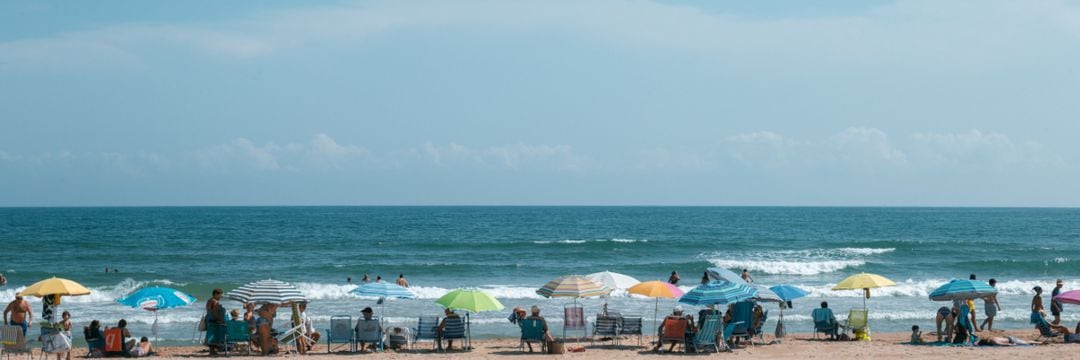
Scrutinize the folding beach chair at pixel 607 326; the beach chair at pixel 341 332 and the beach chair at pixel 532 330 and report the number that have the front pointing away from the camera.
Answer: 3

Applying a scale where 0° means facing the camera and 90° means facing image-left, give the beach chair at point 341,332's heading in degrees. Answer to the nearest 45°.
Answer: approximately 180°

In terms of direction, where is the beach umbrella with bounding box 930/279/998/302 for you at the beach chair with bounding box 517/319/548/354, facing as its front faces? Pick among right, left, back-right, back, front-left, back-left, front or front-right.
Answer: right

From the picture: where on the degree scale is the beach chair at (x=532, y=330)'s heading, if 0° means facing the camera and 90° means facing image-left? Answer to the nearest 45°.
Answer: approximately 180°

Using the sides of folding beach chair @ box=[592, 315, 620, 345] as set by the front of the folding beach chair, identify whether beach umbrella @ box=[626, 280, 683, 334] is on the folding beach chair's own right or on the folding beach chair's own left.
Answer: on the folding beach chair's own right

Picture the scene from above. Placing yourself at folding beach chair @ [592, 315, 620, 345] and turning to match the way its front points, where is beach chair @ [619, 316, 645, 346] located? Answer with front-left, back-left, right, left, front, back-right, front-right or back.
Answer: right

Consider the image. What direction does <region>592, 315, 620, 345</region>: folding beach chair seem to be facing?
away from the camera

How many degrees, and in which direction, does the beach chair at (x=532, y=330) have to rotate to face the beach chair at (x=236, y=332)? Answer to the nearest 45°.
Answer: approximately 90° to its left

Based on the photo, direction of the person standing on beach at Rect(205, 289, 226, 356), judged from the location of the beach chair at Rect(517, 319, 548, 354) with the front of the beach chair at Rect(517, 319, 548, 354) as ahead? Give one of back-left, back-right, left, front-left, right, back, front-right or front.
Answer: left

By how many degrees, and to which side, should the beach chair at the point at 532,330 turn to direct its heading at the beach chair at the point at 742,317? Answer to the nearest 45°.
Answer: approximately 90° to its right

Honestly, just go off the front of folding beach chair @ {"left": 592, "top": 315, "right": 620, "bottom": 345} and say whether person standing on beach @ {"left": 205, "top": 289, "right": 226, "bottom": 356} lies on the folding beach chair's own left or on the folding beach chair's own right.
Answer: on the folding beach chair's own left

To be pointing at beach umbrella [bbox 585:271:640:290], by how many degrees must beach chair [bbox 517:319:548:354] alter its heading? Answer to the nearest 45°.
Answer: approximately 45° to its right

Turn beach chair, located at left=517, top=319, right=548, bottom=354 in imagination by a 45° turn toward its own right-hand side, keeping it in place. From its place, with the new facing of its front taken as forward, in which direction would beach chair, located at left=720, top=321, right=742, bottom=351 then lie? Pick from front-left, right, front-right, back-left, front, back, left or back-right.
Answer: front-right
